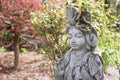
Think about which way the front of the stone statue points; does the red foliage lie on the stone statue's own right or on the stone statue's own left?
on the stone statue's own right

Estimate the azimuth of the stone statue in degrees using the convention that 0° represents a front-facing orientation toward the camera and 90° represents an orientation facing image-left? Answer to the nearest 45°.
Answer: approximately 45°
